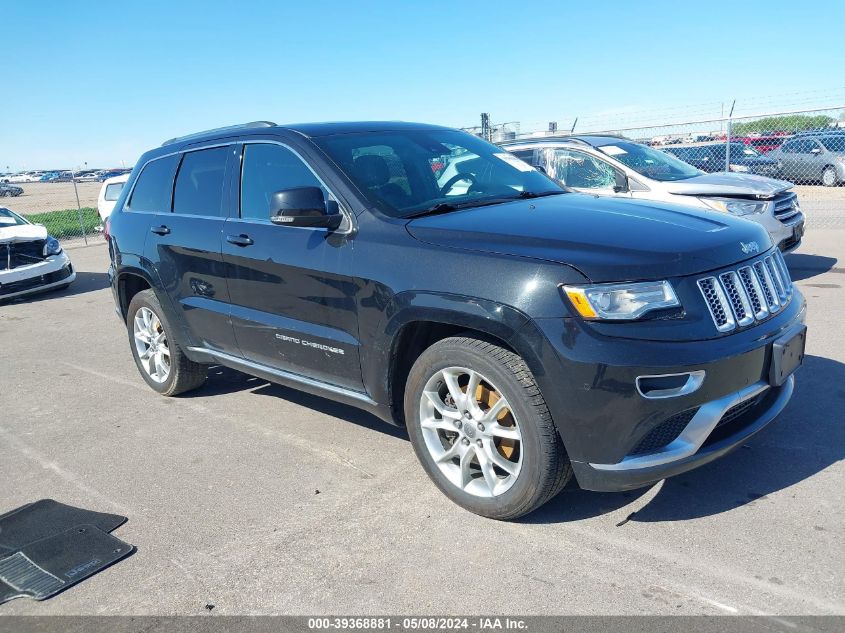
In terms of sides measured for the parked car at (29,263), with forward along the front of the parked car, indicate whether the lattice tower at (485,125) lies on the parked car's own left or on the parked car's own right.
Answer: on the parked car's own left

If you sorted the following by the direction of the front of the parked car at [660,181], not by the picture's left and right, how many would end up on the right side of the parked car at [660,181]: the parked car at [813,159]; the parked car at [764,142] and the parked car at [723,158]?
0

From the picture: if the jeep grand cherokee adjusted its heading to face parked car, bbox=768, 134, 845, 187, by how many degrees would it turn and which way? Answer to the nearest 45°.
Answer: approximately 90° to its left

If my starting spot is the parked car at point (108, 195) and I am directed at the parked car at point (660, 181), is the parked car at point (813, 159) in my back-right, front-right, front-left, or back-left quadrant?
front-left

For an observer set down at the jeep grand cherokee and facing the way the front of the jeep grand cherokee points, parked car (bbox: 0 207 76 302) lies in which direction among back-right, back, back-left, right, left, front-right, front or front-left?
back

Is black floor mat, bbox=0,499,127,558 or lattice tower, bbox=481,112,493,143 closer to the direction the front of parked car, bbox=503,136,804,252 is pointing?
the black floor mat

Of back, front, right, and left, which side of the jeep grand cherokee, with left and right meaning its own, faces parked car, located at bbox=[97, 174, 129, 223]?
back

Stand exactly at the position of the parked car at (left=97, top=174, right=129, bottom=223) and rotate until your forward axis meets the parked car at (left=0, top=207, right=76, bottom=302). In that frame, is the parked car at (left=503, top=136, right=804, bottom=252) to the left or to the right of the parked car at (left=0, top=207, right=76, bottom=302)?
left

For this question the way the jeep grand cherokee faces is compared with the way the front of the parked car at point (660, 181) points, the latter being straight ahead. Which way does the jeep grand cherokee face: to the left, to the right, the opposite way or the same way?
the same way

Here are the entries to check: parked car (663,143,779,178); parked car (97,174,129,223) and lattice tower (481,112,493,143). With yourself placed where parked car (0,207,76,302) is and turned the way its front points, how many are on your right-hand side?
0

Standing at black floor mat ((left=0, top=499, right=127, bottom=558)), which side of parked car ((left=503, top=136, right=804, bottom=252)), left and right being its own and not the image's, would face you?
right

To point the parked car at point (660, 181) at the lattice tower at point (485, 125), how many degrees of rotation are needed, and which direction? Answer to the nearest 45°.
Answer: approximately 135° to its left

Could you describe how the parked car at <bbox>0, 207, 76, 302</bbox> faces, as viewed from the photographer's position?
facing the viewer and to the right of the viewer

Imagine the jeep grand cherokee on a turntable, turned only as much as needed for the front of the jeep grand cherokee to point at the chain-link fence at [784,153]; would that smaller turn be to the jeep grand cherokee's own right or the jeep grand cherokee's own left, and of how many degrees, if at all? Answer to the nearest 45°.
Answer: approximately 90° to the jeep grand cherokee's own left

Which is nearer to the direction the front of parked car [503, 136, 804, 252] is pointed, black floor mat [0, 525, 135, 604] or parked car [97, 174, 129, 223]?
the black floor mat

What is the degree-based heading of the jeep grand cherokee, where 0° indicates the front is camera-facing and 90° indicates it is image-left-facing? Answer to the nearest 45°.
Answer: approximately 315°

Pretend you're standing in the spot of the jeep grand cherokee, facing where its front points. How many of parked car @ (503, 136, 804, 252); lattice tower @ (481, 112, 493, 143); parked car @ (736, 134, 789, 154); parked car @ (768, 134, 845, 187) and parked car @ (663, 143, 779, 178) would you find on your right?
0

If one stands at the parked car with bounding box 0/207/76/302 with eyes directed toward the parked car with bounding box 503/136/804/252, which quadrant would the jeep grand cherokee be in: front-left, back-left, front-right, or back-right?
front-right

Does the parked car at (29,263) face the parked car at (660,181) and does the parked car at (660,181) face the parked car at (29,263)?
no

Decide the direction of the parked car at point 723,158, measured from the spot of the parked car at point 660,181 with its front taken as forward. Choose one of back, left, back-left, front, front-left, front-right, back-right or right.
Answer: back-left

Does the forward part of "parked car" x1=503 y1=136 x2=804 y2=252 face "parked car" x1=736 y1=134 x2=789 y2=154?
no
